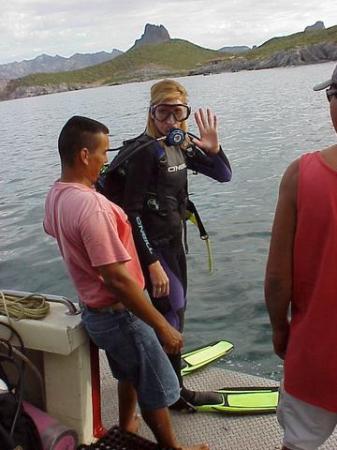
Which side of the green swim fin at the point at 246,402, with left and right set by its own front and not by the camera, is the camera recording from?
right

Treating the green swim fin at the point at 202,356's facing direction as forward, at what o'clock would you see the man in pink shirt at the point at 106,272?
The man in pink shirt is roughly at 5 o'clock from the green swim fin.

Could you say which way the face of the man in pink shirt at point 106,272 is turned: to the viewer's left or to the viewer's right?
to the viewer's right

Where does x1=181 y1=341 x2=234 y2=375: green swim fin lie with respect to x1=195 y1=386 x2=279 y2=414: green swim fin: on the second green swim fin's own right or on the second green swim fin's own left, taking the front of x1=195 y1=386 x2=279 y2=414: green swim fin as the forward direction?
on the second green swim fin's own left
